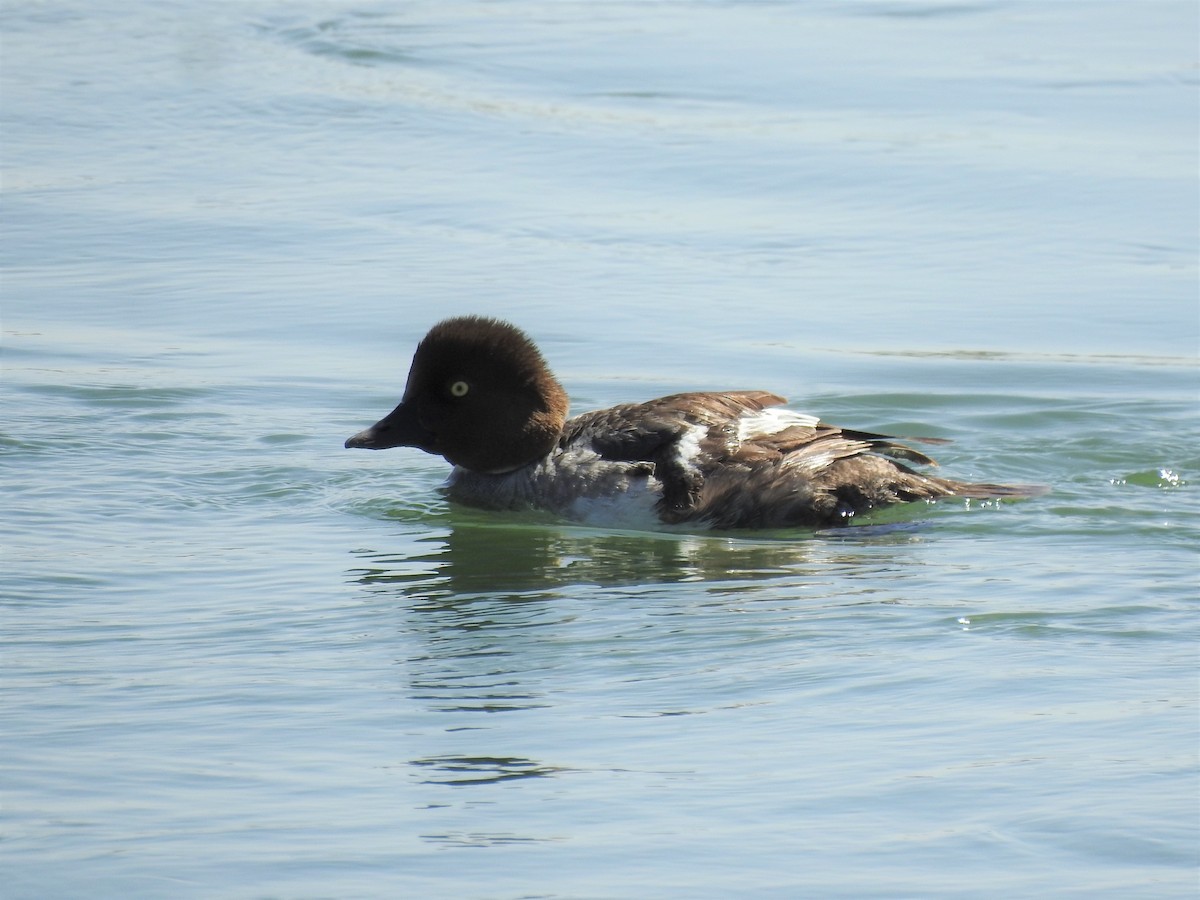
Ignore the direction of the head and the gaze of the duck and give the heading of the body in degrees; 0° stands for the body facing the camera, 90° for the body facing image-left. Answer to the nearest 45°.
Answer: approximately 90°
